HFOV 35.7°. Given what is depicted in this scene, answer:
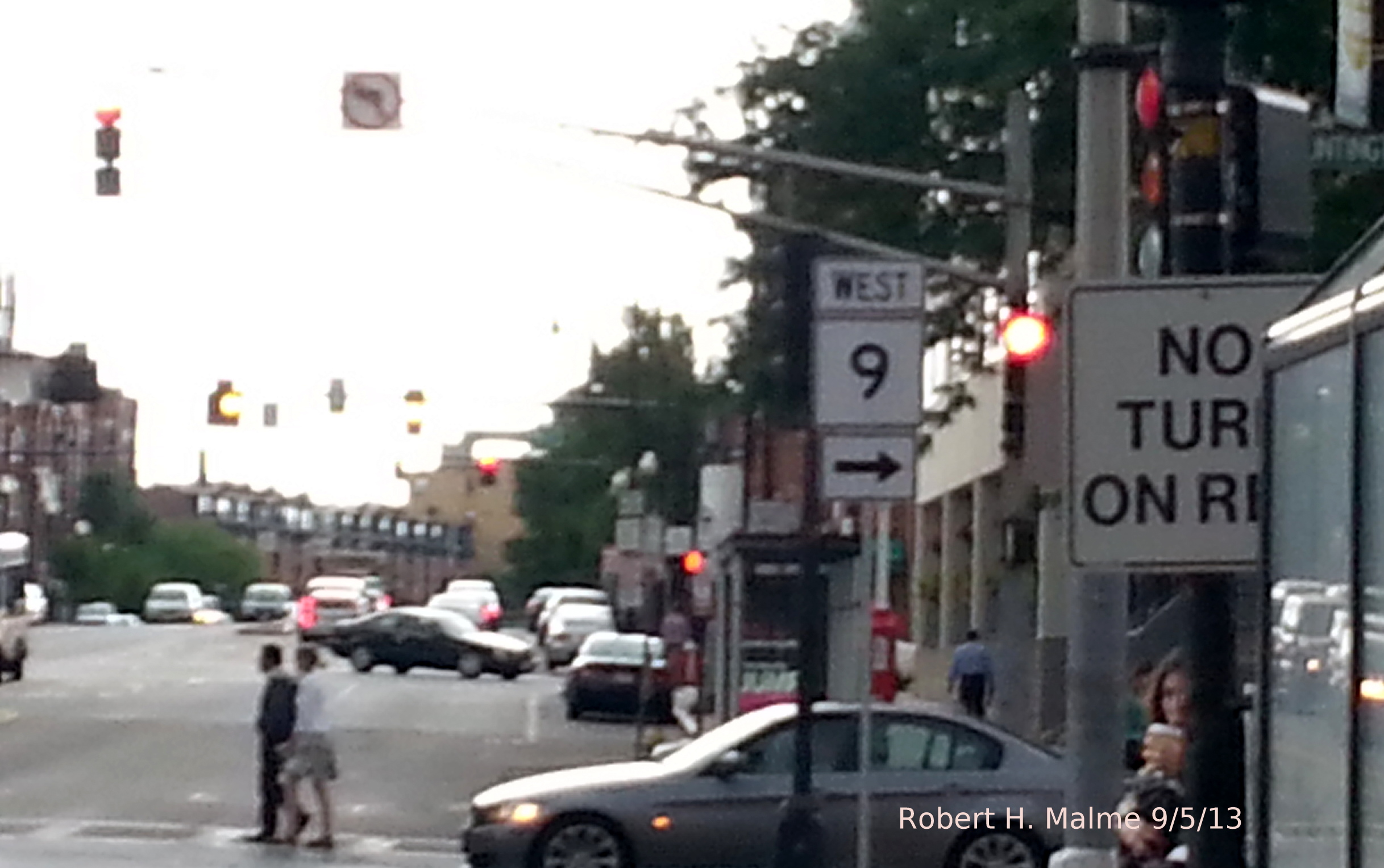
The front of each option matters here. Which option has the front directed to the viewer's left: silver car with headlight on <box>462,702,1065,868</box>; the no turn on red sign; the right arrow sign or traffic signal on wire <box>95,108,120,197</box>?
the silver car with headlight on

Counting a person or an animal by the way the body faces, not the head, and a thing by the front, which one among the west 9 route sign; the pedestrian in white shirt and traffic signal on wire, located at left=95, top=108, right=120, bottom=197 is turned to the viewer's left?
the pedestrian in white shirt

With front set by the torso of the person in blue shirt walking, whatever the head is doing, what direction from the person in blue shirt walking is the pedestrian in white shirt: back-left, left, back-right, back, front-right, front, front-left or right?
back-left

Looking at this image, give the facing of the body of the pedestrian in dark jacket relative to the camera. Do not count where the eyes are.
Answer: to the viewer's left

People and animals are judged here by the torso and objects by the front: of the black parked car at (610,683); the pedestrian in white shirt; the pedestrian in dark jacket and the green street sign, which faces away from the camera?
the black parked car

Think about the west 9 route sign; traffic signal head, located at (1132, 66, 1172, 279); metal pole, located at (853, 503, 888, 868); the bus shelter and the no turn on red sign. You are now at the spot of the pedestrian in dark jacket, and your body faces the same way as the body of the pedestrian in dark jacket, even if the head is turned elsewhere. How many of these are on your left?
5

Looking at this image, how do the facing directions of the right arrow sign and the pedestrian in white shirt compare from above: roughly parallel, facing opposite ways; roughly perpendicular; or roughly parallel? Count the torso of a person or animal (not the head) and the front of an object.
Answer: roughly perpendicular

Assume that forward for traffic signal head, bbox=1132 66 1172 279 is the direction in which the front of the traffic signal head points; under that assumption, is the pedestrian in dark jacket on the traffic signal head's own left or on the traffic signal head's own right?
on the traffic signal head's own right

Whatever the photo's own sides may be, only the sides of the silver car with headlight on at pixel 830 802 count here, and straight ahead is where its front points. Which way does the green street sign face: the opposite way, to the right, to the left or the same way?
to the left

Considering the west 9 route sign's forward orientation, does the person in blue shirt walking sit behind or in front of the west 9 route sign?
behind

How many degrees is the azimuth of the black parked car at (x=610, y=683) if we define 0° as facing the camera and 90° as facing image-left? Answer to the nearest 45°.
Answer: approximately 180°
